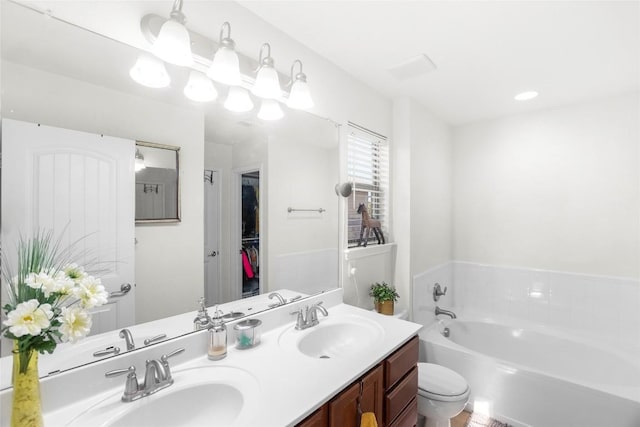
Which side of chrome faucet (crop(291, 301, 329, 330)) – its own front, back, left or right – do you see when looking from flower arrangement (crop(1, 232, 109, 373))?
right

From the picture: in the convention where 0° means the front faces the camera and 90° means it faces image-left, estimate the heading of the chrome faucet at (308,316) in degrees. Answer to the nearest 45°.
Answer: approximately 315°

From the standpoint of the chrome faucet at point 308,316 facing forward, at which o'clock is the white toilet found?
The white toilet is roughly at 10 o'clock from the chrome faucet.

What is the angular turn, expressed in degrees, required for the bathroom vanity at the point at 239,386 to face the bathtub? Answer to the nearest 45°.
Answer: approximately 45° to its left

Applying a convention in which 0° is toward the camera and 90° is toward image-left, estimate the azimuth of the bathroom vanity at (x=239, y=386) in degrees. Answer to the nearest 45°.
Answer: approximately 315°
